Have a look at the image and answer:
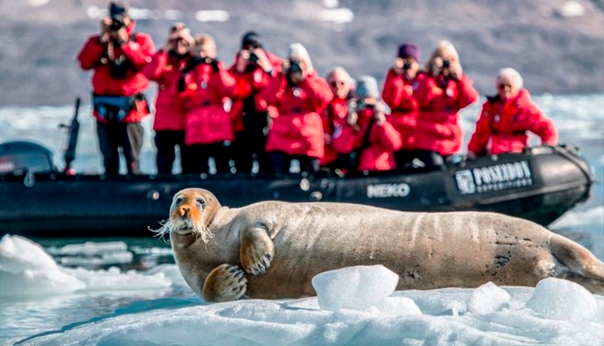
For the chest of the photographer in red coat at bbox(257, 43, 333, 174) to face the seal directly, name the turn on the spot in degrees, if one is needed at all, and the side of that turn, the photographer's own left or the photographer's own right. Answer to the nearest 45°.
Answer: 0° — they already face it

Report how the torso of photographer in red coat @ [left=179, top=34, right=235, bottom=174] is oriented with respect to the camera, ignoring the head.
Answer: toward the camera

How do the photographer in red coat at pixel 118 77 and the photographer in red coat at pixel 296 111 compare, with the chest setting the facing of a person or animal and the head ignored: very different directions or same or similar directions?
same or similar directions

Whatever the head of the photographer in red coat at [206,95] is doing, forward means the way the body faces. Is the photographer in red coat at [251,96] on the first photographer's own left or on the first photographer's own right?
on the first photographer's own left

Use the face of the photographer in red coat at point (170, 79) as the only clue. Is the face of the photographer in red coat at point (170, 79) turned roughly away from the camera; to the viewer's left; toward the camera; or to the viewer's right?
toward the camera

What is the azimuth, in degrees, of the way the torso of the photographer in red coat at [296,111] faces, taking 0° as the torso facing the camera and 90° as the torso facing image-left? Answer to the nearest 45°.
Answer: approximately 0°

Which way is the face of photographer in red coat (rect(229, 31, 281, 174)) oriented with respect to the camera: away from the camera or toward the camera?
toward the camera

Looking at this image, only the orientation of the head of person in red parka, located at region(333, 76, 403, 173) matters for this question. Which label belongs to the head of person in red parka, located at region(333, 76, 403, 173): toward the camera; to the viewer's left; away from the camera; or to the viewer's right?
toward the camera

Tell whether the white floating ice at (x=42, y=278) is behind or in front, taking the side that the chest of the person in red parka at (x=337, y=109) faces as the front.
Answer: in front

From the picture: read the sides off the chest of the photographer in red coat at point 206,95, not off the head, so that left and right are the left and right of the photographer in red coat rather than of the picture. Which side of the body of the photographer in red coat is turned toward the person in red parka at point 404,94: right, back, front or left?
left

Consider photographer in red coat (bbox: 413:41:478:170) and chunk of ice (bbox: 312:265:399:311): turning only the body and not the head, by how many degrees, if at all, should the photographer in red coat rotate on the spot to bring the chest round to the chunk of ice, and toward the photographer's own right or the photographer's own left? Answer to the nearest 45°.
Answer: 0° — they already face it

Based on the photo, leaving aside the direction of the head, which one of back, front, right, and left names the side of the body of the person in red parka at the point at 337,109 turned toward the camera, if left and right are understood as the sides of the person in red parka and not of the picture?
front

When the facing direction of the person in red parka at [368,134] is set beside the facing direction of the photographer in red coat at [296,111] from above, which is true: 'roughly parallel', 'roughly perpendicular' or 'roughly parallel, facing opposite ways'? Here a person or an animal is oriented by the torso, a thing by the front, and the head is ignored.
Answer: roughly parallel

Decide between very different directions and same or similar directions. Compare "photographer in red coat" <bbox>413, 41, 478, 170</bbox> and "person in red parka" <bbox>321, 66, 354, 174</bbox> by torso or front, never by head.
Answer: same or similar directions

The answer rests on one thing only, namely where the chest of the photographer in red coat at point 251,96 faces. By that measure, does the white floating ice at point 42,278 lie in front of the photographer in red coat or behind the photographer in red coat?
in front

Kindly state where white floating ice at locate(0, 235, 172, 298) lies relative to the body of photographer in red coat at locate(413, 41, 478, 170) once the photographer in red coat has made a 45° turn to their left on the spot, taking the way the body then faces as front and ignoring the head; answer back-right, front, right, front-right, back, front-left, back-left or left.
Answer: right
